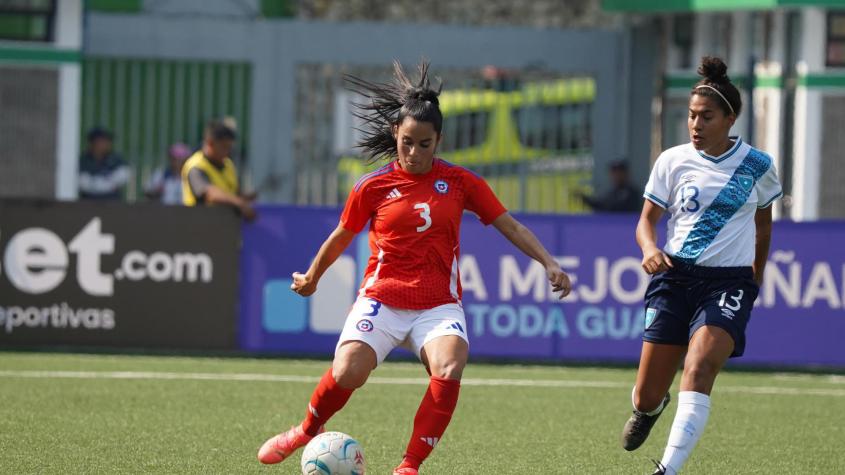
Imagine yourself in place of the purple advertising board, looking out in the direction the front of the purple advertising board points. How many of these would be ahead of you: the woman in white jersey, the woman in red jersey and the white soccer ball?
3

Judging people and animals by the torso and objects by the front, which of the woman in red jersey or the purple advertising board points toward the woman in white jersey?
the purple advertising board

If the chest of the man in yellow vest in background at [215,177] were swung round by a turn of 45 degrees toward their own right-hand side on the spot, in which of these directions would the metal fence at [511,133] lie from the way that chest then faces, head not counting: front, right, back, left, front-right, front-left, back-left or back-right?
back-left

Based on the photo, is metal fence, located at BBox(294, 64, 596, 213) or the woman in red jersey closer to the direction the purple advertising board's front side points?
the woman in red jersey

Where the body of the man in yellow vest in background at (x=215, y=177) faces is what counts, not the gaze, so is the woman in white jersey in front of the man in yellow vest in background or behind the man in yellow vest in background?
in front

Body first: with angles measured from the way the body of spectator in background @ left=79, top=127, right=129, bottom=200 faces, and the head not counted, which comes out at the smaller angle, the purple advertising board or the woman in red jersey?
the woman in red jersey

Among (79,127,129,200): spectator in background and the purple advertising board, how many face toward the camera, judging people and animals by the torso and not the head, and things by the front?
2

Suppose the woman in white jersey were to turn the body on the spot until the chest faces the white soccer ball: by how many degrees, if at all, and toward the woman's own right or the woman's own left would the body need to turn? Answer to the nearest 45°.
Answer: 0° — they already face it

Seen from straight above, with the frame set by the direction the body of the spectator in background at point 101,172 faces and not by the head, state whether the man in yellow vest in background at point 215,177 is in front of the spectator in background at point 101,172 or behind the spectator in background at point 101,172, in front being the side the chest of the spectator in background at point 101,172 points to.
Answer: in front

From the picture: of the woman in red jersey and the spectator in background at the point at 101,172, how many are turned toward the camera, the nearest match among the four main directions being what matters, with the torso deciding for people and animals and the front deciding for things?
2

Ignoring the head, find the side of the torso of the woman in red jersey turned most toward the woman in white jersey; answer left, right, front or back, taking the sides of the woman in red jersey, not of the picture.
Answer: left
